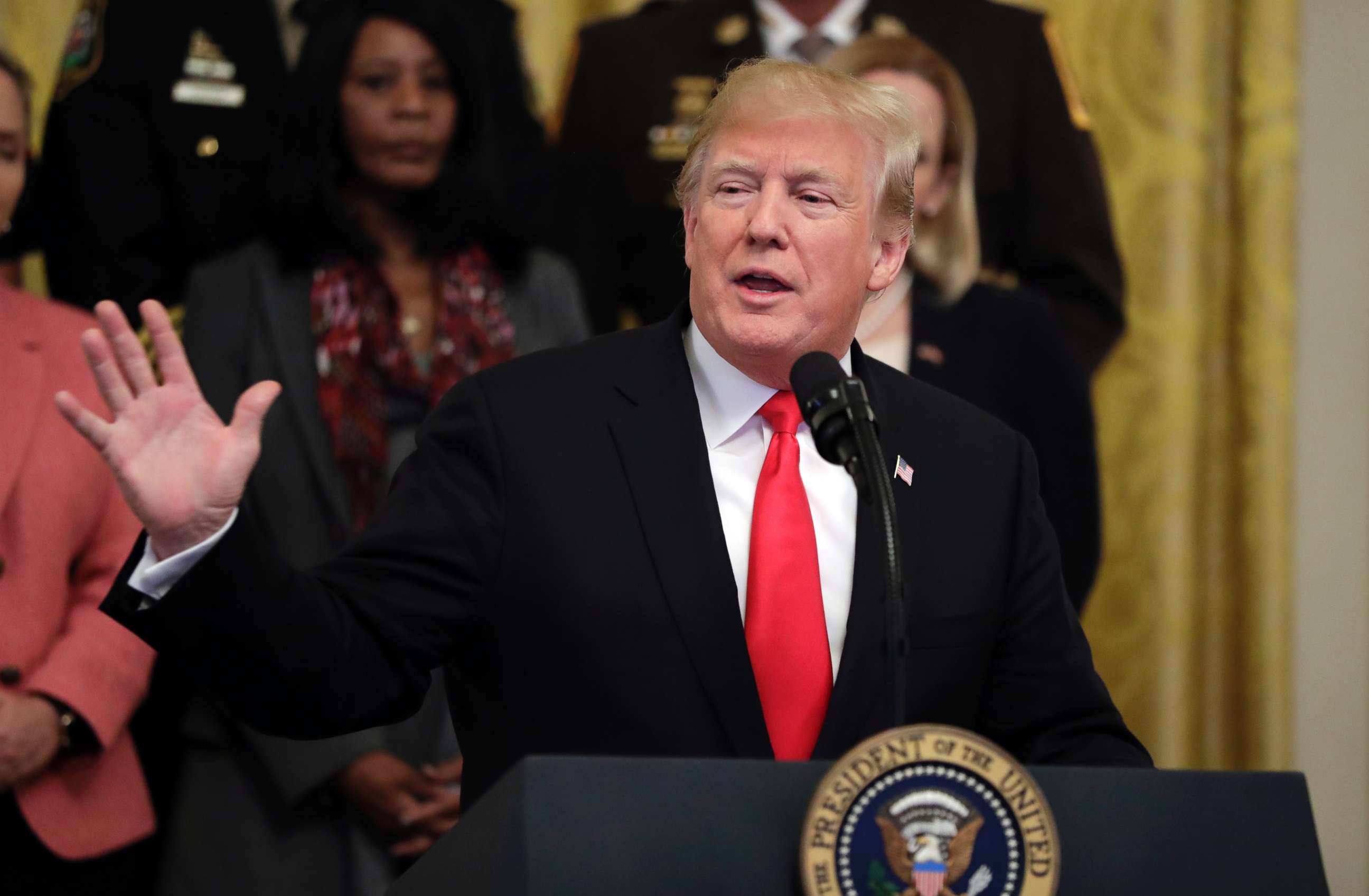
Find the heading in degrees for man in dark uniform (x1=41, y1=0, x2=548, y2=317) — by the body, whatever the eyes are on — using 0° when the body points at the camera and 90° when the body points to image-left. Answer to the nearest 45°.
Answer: approximately 0°

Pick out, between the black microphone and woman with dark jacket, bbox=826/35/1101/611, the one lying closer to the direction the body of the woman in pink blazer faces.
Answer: the black microphone

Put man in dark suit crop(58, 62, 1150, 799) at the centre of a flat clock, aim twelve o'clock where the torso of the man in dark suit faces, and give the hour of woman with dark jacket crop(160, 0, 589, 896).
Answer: The woman with dark jacket is roughly at 5 o'clock from the man in dark suit.

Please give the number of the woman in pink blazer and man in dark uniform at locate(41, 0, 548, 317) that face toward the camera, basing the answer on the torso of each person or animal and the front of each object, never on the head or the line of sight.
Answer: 2

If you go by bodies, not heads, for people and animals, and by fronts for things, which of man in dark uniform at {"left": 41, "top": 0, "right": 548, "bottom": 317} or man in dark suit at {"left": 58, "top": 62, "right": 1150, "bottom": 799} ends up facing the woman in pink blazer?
man in dark uniform at {"left": 41, "top": 0, "right": 548, "bottom": 317}

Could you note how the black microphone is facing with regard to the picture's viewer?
facing away from the viewer and to the left of the viewer

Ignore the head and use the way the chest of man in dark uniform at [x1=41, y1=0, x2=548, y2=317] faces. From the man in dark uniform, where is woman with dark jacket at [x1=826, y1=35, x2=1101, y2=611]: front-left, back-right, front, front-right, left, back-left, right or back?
left
